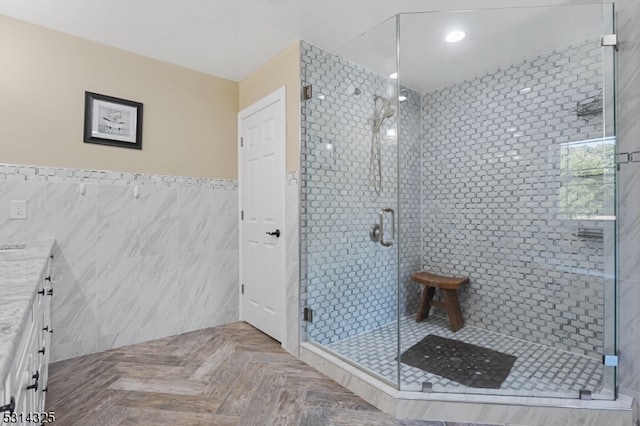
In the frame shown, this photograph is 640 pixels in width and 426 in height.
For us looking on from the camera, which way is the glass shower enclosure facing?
facing the viewer and to the left of the viewer

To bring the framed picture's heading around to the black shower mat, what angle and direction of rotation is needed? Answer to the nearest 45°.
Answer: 0° — it already faces it

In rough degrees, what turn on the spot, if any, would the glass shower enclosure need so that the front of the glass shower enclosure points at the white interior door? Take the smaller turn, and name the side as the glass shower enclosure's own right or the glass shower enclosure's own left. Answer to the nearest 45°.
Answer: approximately 45° to the glass shower enclosure's own right

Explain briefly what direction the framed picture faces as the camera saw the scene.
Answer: facing the viewer and to the right of the viewer

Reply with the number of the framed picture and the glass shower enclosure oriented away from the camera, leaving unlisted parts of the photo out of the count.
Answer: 0

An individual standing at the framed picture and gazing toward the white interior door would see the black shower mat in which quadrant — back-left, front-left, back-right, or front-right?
front-right
